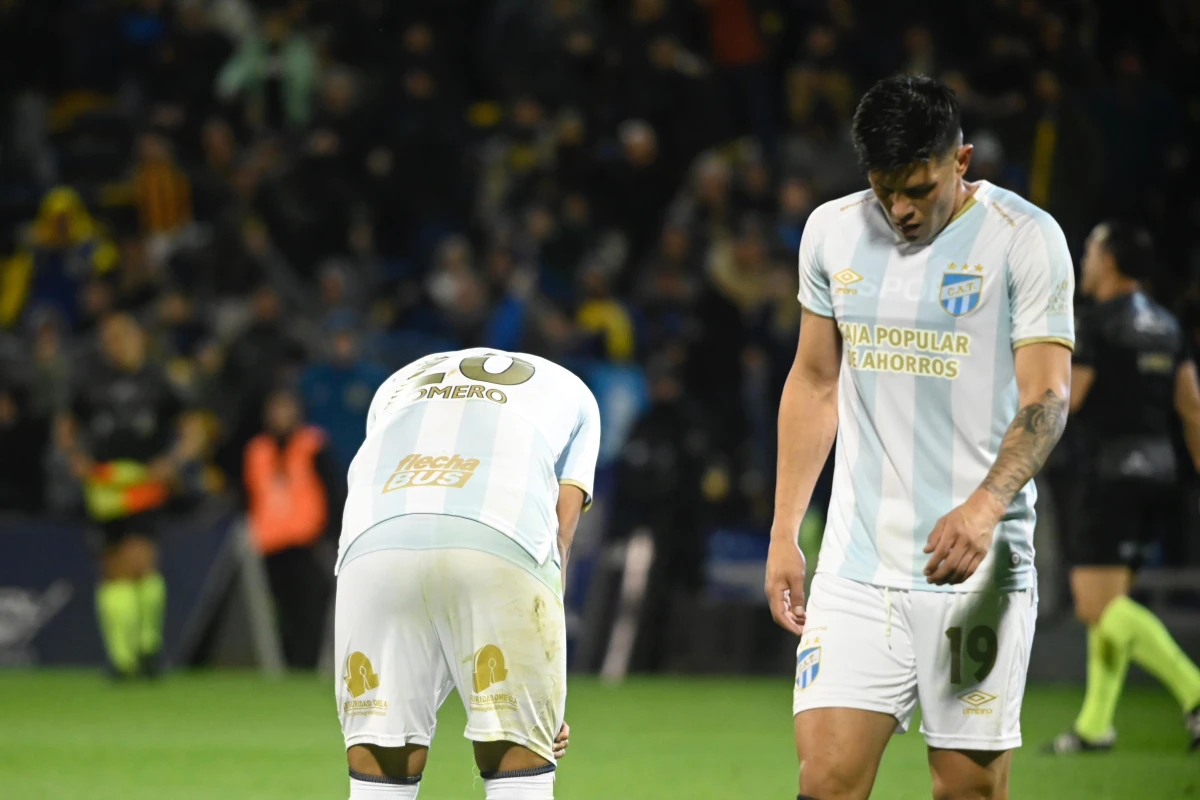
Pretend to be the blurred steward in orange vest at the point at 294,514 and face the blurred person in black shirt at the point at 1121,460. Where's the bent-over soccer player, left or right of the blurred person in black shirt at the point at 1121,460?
right

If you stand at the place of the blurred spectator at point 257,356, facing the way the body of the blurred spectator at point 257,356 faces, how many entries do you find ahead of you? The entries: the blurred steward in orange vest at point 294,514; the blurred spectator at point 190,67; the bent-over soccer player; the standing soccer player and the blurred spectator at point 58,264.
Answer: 3

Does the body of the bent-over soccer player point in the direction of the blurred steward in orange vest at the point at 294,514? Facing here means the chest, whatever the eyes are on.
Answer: yes

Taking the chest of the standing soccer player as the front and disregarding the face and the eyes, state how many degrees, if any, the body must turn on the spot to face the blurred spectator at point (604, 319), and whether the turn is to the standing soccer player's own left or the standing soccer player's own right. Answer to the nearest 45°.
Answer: approximately 180°

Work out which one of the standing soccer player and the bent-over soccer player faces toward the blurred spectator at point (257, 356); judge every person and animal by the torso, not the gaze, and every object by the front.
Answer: the bent-over soccer player

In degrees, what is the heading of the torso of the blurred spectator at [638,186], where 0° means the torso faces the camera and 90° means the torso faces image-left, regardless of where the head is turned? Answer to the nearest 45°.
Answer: approximately 0°

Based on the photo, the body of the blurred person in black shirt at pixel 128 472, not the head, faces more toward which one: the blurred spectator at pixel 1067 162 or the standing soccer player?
the standing soccer player

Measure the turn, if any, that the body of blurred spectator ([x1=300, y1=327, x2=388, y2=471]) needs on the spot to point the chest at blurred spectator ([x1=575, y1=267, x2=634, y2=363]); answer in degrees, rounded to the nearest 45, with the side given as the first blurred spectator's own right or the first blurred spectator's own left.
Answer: approximately 90° to the first blurred spectator's own left

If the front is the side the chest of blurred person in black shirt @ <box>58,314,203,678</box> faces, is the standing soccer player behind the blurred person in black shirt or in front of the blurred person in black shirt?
in front

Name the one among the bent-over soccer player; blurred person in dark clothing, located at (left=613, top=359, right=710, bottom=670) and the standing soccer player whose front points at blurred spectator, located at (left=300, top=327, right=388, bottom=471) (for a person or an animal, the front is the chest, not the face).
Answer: the bent-over soccer player

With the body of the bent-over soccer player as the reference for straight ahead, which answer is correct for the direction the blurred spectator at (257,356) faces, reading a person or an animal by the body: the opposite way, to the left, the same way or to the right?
the opposite way

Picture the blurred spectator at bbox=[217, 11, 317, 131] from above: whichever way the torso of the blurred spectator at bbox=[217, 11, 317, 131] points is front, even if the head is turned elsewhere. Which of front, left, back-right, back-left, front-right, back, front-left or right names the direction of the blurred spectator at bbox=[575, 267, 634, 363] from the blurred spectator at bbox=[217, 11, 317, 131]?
front-left
